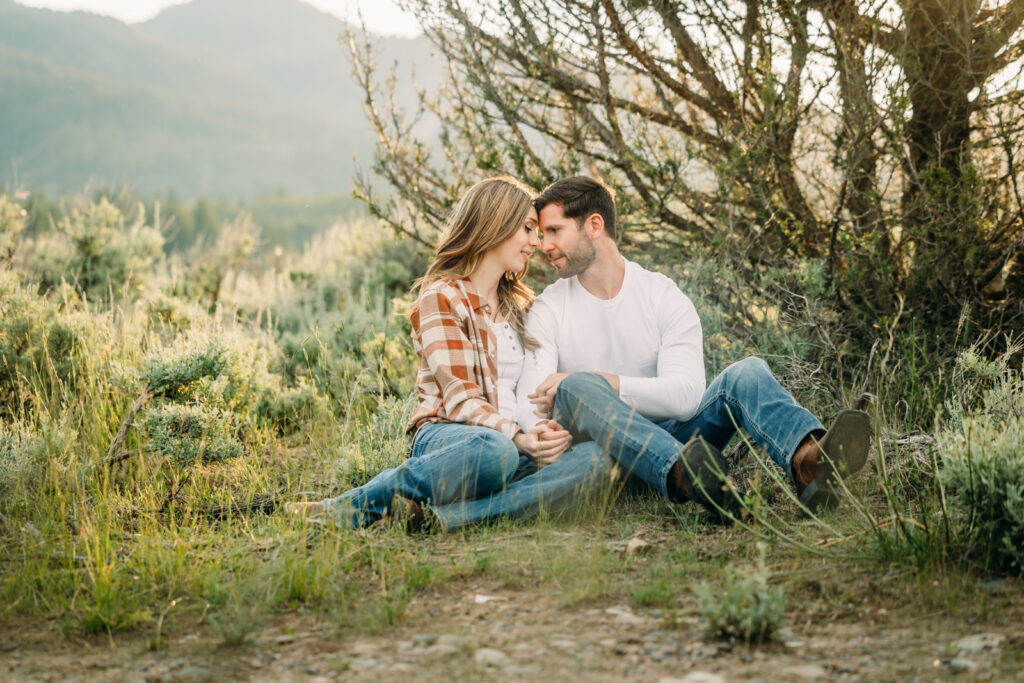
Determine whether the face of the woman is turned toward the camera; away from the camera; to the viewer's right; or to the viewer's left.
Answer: to the viewer's right

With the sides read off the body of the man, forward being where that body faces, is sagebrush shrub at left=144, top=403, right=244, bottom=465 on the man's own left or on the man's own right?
on the man's own right

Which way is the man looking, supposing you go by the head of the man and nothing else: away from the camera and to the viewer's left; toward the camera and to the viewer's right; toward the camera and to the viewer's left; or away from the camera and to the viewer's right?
toward the camera and to the viewer's left

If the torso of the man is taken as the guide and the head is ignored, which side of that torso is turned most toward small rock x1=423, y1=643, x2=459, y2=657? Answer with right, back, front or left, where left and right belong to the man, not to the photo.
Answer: front

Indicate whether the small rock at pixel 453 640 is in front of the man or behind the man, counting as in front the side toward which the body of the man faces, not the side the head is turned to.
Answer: in front

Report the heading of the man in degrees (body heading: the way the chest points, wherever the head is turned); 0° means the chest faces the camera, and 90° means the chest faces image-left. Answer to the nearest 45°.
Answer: approximately 0°

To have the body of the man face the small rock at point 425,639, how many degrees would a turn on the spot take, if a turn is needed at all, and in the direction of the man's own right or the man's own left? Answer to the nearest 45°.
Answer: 0° — they already face it

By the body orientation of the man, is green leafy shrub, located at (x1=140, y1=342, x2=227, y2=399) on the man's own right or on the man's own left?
on the man's own right
